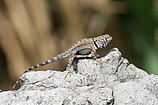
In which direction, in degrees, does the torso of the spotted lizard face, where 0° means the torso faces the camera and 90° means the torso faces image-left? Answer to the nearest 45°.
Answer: approximately 270°
